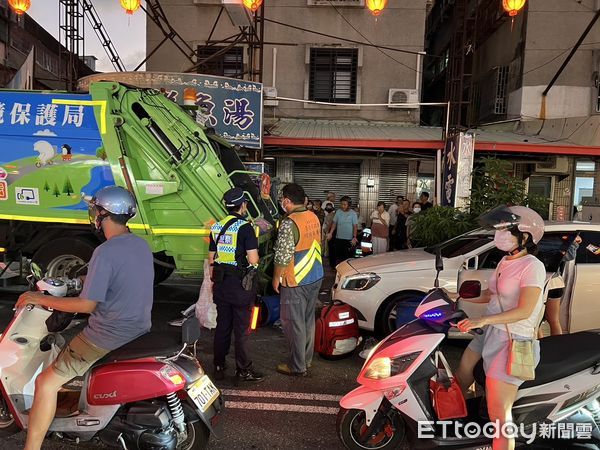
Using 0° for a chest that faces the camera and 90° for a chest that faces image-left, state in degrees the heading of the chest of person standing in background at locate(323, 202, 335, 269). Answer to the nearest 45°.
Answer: approximately 0°

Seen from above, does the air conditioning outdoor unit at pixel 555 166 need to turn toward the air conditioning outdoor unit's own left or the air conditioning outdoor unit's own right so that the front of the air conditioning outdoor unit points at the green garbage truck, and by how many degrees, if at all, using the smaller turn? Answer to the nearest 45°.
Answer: approximately 45° to the air conditioning outdoor unit's own right

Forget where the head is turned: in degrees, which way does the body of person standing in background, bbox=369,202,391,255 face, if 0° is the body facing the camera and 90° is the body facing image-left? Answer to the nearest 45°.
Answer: approximately 0°

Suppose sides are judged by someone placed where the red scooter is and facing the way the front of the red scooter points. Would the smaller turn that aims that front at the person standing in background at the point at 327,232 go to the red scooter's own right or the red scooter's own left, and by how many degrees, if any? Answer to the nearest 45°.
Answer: approximately 90° to the red scooter's own right

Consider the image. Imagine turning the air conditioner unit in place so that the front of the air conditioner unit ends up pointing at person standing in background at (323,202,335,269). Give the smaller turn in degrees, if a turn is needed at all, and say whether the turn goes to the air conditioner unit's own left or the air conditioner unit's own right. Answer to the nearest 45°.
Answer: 0° — it already faces them

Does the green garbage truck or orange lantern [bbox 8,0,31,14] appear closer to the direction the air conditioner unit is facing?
the green garbage truck

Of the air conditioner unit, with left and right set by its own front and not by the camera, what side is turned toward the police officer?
front

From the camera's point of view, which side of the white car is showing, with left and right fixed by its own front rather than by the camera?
left
